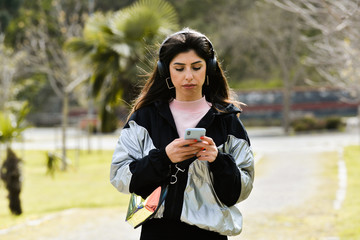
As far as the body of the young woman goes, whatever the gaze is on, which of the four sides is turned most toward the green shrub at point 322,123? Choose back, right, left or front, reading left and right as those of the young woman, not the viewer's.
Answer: back

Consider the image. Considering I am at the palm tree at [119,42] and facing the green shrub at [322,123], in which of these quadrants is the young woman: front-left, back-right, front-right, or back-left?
back-right

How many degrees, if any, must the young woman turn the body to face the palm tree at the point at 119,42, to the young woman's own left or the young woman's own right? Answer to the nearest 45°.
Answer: approximately 180°

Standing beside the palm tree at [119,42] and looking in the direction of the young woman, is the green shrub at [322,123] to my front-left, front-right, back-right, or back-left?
back-left

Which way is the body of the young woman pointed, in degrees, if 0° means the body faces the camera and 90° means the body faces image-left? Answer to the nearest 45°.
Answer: approximately 0°
